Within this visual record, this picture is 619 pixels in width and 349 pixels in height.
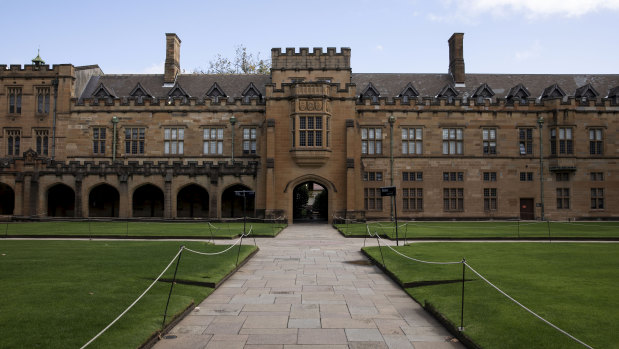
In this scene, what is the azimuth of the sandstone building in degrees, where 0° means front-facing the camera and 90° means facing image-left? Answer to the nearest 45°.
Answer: approximately 0°
